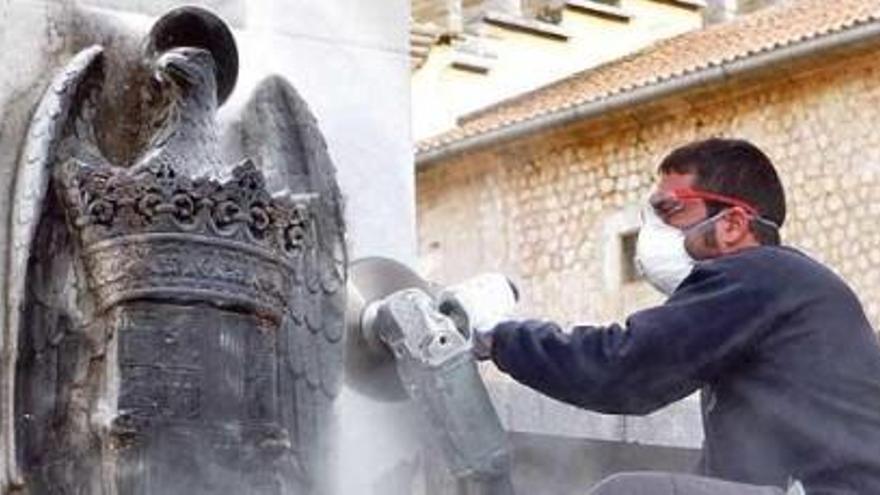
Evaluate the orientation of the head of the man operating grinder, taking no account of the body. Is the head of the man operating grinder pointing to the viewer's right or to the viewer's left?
to the viewer's left

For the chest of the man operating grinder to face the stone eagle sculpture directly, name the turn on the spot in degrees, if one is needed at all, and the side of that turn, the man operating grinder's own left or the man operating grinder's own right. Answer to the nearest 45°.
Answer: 0° — they already face it

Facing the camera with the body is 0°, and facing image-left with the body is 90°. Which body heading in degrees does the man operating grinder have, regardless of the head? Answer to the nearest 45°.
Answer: approximately 90°

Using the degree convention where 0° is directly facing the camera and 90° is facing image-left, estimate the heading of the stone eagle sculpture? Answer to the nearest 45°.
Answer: approximately 0°

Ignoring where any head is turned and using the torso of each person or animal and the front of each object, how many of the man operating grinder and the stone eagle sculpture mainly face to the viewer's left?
1

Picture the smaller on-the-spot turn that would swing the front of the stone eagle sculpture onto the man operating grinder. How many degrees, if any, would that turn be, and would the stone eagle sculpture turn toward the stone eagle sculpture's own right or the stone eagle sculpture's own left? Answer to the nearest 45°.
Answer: approximately 90° to the stone eagle sculpture's own left
